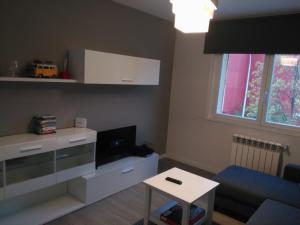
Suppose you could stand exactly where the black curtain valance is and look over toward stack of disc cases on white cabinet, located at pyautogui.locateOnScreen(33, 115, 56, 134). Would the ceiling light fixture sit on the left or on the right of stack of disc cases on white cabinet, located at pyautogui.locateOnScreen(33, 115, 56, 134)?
left

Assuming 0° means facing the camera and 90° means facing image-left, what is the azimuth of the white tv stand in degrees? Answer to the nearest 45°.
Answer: approximately 315°

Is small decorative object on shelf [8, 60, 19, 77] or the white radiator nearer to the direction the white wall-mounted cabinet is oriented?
the white radiator

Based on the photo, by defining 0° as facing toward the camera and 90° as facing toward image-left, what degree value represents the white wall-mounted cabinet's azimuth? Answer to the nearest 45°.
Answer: approximately 315°

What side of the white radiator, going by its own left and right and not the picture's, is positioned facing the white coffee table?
front

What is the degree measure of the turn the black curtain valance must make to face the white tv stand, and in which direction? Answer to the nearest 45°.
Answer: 0° — it already faces it

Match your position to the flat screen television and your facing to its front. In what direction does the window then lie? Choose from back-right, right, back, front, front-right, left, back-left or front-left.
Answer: front-left
